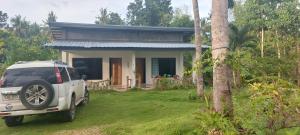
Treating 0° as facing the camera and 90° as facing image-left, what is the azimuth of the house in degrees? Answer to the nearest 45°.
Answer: approximately 0°

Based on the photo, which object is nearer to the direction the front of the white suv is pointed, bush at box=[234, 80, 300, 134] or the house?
the house

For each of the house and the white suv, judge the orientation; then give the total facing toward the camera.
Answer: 1

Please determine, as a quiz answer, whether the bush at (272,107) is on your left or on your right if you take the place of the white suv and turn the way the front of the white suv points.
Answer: on your right

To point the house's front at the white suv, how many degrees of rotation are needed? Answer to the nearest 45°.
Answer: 0° — it already faces it

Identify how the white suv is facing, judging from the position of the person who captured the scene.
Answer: facing away from the viewer and to the right of the viewer

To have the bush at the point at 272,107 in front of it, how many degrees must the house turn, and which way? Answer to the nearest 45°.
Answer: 0° — it already faces it
